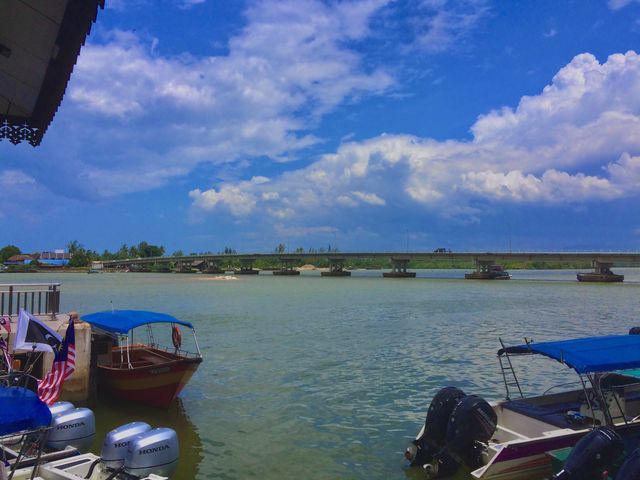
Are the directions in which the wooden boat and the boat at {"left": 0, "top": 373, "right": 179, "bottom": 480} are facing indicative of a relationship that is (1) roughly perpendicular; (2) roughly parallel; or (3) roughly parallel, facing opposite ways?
roughly perpendicular

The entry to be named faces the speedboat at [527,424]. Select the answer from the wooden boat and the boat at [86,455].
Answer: the wooden boat

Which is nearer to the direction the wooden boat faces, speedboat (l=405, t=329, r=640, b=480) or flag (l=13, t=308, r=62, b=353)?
the speedboat

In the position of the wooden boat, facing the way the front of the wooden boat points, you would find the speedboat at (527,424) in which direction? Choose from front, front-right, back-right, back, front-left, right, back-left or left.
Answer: front

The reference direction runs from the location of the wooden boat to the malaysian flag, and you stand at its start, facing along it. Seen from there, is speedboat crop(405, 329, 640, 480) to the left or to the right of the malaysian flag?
left

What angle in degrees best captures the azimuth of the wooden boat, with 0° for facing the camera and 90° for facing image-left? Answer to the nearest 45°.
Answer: approximately 315°
